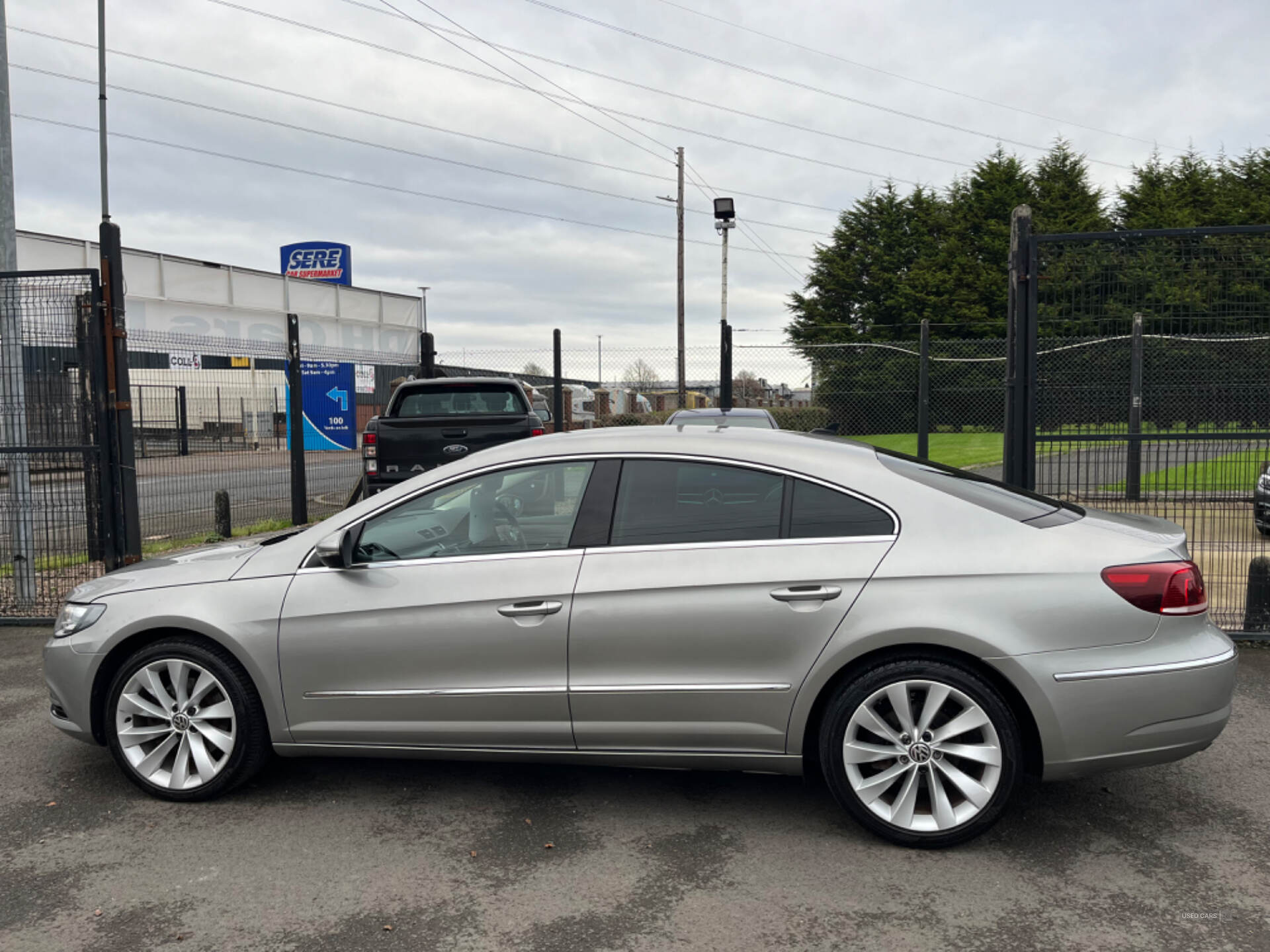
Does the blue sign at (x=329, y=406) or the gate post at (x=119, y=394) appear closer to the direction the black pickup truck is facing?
the blue sign

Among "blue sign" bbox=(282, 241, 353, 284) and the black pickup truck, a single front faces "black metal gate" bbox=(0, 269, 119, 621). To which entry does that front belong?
the blue sign

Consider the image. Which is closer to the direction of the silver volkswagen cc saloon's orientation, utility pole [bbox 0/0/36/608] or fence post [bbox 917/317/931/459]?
the utility pole

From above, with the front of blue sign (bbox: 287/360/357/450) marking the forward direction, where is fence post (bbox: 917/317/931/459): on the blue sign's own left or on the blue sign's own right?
on the blue sign's own left

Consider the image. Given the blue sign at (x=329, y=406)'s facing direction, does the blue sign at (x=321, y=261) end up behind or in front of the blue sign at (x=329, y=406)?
behind

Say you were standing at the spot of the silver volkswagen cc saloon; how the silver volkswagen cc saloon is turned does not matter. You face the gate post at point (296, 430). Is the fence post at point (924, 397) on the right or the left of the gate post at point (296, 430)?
right

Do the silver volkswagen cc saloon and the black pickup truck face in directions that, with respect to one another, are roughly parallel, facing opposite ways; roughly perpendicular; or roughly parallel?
roughly perpendicular

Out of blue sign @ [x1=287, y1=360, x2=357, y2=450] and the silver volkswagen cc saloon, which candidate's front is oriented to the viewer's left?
the silver volkswagen cc saloon

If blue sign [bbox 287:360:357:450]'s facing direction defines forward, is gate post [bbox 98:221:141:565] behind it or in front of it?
in front

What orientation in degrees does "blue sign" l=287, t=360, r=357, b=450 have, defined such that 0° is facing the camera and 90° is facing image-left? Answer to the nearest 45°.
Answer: approximately 0°

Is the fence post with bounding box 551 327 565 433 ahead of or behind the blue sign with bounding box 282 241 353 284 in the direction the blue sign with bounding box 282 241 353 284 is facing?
ahead

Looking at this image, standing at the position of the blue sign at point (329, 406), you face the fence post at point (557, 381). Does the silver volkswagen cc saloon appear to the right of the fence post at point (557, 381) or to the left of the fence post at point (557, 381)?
right

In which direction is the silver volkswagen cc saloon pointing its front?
to the viewer's left

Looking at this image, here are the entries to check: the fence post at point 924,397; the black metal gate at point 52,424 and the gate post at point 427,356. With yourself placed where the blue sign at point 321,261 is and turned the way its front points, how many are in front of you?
3

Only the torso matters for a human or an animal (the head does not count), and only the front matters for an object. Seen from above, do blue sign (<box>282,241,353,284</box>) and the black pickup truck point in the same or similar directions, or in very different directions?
very different directions

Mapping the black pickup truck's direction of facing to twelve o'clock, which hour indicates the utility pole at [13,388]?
The utility pole is roughly at 8 o'clock from the black pickup truck.

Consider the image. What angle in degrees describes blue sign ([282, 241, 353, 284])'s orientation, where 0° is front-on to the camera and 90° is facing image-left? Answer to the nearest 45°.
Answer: approximately 0°
